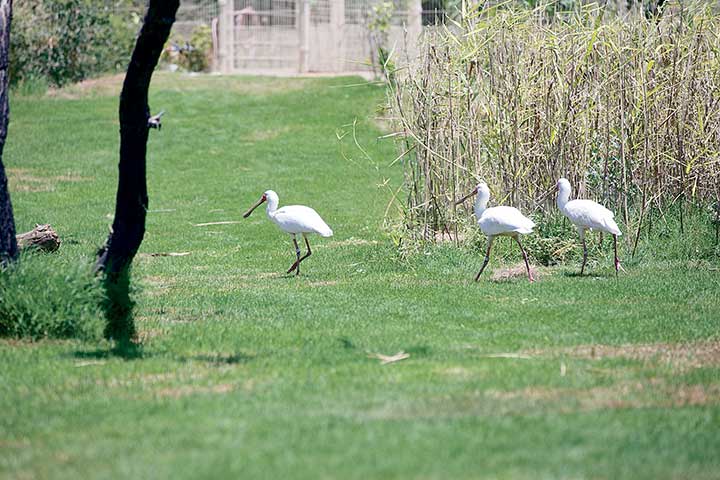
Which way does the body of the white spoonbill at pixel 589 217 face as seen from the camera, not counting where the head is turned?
to the viewer's left

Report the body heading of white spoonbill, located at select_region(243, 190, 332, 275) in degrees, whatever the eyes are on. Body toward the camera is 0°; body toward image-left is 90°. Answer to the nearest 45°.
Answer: approximately 90°

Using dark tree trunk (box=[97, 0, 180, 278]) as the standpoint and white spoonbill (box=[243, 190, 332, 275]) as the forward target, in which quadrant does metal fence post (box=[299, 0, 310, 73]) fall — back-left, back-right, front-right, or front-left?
front-left

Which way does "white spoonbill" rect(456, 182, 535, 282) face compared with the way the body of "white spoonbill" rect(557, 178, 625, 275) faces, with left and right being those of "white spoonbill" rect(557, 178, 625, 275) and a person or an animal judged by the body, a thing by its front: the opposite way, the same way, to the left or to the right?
the same way

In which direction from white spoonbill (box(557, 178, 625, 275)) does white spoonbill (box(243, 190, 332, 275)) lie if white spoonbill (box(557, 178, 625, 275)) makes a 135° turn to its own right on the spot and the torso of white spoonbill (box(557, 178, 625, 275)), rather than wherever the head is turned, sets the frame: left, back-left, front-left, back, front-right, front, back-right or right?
back-left

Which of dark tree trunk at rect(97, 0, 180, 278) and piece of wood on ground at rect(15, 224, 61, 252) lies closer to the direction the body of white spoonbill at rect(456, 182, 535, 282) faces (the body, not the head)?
the piece of wood on ground

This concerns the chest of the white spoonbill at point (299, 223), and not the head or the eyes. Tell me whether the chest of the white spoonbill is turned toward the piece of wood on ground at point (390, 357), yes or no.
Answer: no

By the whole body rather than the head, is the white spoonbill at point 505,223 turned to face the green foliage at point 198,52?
no

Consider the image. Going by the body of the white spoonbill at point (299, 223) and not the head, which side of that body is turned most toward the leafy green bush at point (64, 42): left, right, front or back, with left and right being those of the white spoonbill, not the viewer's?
right

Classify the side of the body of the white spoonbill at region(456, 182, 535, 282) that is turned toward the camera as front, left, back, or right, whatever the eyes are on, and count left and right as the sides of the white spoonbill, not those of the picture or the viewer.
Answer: left

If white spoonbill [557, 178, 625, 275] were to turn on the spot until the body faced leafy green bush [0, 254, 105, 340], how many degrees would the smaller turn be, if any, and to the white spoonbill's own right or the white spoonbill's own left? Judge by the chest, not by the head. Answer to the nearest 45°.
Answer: approximately 45° to the white spoonbill's own left

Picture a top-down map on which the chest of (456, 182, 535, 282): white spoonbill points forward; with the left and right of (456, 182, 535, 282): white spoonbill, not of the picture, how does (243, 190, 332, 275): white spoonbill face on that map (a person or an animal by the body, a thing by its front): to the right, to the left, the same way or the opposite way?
the same way

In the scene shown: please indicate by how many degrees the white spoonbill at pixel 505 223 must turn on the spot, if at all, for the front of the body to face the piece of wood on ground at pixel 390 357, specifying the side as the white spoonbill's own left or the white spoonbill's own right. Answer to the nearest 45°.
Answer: approximately 90° to the white spoonbill's own left

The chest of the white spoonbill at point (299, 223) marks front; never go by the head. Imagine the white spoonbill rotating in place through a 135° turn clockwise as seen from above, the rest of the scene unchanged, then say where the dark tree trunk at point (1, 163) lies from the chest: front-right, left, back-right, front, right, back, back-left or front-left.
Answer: back

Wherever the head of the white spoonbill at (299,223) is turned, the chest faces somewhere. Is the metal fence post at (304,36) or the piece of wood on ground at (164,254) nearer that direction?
the piece of wood on ground

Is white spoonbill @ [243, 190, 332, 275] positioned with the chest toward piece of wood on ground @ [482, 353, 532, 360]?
no

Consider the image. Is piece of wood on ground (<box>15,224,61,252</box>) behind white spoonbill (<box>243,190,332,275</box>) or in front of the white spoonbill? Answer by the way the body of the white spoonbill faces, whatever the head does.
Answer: in front

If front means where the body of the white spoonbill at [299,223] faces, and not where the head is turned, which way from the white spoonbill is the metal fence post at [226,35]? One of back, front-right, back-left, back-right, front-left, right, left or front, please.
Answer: right
